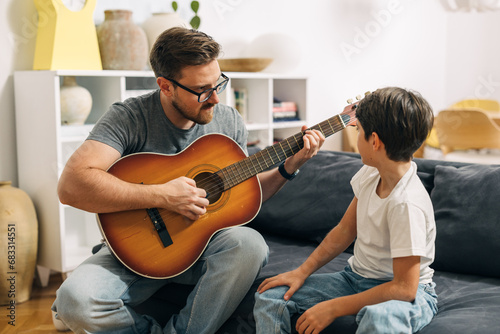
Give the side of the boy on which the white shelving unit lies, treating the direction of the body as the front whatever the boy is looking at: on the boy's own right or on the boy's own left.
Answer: on the boy's own right

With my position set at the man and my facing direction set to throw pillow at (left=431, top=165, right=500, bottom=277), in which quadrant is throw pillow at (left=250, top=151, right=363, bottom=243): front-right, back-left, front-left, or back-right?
front-left

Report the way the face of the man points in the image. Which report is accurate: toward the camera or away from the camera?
toward the camera

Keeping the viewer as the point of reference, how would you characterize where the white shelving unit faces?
facing the viewer and to the right of the viewer

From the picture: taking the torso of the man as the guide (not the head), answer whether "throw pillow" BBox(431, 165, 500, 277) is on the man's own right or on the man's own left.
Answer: on the man's own left

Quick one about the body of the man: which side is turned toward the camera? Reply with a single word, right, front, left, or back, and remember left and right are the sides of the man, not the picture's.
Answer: front

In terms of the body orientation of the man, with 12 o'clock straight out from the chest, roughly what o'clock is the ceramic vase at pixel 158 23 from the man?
The ceramic vase is roughly at 6 o'clock from the man.

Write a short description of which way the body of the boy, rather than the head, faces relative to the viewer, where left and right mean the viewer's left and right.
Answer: facing the viewer and to the left of the viewer

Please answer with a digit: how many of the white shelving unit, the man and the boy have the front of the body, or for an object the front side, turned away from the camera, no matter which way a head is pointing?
0

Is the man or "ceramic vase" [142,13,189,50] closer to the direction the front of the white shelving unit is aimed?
the man

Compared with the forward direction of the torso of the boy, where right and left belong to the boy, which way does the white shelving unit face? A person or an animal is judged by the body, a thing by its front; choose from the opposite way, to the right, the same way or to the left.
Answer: to the left

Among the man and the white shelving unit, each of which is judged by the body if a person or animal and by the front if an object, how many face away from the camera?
0

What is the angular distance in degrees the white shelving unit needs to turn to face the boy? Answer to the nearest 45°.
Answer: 0° — it already faces them

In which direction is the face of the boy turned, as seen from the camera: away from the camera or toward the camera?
away from the camera
